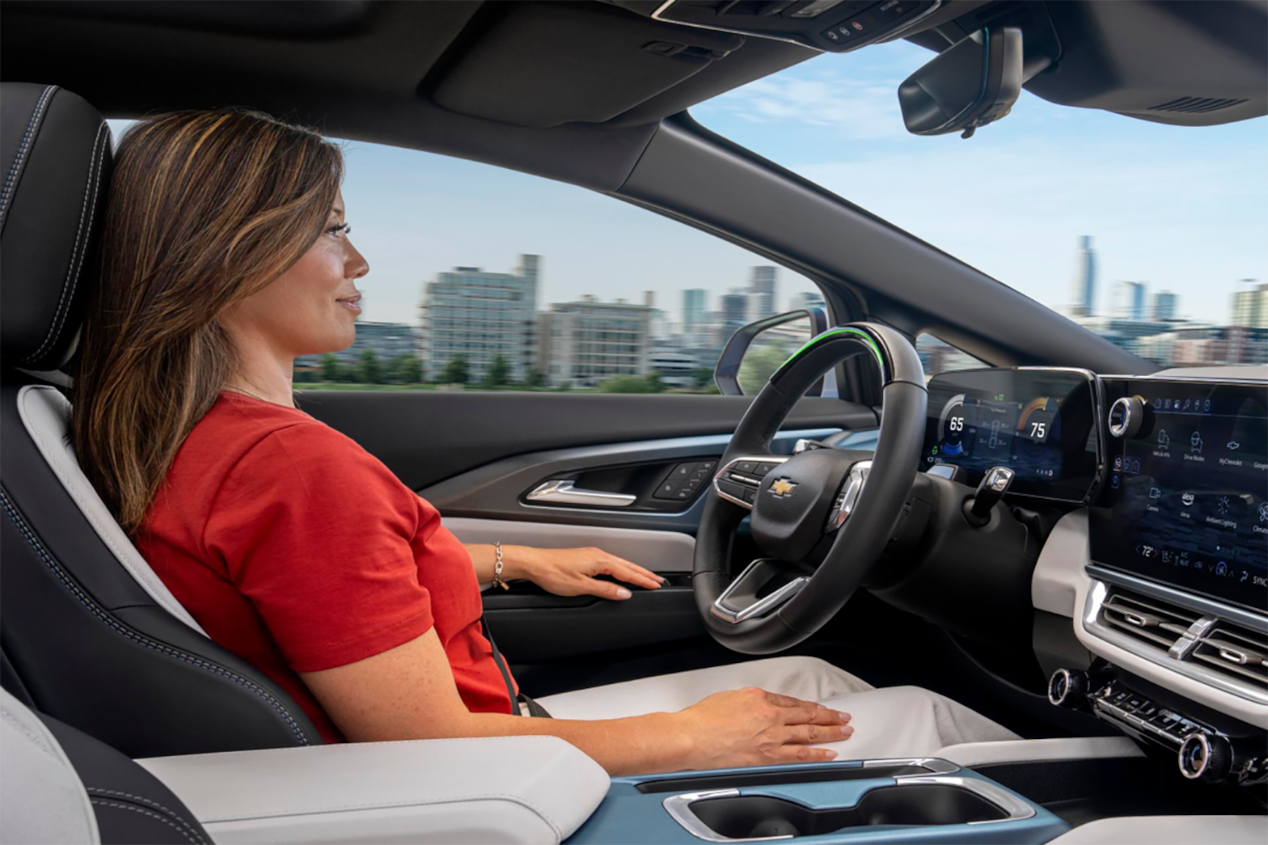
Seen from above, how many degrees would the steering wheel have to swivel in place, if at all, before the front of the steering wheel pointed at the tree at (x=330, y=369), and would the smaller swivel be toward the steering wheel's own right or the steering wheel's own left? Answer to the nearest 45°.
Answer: approximately 90° to the steering wheel's own right

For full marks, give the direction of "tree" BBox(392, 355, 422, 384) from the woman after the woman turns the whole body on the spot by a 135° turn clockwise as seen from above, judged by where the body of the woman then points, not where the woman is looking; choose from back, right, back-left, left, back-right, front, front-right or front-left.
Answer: back-right

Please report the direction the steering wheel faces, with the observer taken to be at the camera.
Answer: facing the viewer and to the left of the viewer

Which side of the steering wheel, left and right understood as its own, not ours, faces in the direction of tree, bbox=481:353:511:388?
right

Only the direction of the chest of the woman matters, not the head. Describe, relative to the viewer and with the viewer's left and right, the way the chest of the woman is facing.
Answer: facing to the right of the viewer

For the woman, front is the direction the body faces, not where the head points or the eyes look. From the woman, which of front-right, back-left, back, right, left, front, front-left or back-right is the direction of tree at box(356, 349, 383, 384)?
left

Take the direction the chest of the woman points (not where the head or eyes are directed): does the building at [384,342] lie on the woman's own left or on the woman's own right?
on the woman's own left

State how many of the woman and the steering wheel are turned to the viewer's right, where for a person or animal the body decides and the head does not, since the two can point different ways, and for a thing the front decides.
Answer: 1

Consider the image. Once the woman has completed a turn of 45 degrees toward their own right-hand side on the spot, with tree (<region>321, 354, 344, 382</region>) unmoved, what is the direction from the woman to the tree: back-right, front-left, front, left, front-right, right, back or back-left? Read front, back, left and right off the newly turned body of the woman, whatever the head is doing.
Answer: back-left

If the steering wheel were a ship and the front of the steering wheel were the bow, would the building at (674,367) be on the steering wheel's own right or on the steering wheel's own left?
on the steering wheel's own right

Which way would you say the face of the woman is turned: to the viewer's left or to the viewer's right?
to the viewer's right

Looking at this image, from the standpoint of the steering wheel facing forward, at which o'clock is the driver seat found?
The driver seat is roughly at 12 o'clock from the steering wheel.

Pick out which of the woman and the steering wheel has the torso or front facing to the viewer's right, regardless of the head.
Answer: the woman

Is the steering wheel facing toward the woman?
yes
